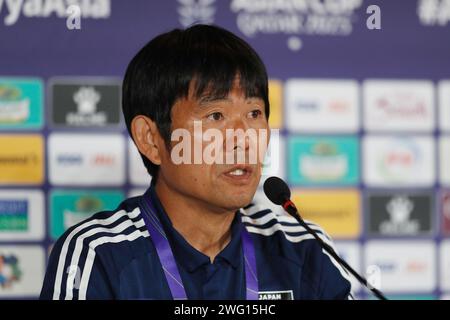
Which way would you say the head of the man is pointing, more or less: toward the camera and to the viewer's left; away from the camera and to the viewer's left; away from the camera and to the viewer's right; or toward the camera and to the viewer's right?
toward the camera and to the viewer's right

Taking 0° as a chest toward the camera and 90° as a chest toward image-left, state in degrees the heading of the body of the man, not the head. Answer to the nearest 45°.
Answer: approximately 315°
